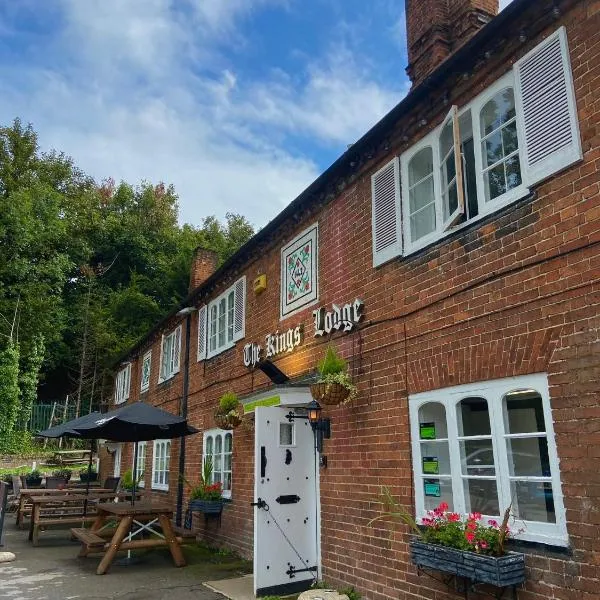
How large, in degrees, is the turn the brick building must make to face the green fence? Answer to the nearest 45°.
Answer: approximately 90° to its right

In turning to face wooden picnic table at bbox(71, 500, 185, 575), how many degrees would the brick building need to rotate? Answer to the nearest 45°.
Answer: approximately 90° to its right

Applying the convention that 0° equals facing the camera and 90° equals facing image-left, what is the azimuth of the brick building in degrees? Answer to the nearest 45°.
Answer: approximately 45°

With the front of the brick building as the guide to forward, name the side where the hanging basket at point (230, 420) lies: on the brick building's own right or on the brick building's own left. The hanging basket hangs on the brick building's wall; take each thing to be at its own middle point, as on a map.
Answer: on the brick building's own right

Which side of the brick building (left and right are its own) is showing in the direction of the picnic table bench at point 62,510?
right

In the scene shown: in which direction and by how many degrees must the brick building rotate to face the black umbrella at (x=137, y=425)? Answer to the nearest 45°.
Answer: approximately 90° to its right
